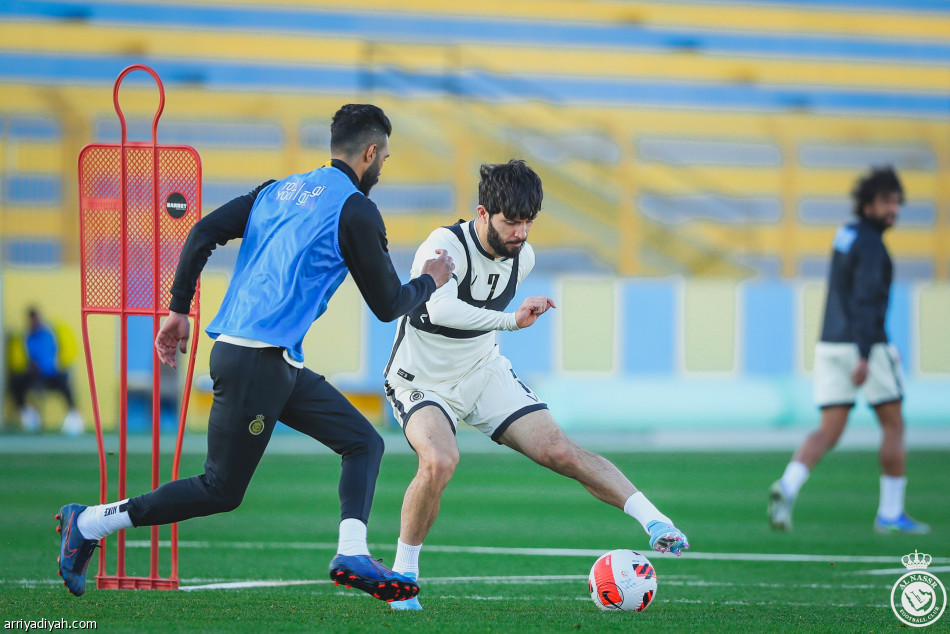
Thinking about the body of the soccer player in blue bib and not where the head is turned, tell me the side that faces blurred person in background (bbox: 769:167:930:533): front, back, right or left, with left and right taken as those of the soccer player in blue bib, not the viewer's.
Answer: front

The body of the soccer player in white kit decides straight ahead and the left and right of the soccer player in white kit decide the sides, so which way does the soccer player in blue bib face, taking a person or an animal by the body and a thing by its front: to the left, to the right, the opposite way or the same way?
to the left

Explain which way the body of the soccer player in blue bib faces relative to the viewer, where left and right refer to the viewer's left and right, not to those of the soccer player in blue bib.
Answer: facing away from the viewer and to the right of the viewer

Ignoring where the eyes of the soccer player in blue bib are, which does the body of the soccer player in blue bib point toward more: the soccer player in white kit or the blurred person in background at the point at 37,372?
the soccer player in white kit

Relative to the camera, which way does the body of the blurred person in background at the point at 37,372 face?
toward the camera

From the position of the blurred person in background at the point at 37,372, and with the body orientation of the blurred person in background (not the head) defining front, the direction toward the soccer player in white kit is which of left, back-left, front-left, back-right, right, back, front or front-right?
front

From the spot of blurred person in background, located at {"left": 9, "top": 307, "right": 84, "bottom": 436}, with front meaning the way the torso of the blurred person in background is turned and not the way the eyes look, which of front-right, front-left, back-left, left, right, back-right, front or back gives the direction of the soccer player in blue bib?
front

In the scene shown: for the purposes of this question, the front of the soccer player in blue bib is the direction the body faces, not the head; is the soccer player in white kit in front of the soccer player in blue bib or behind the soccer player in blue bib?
in front

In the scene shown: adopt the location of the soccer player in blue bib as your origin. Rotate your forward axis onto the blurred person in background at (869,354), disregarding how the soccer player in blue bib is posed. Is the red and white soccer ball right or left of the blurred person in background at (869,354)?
right

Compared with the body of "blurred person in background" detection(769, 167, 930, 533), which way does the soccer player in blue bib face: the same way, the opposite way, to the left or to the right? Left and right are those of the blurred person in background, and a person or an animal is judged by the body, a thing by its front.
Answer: the same way

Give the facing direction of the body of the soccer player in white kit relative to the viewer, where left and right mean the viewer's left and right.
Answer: facing the viewer and to the right of the viewer
